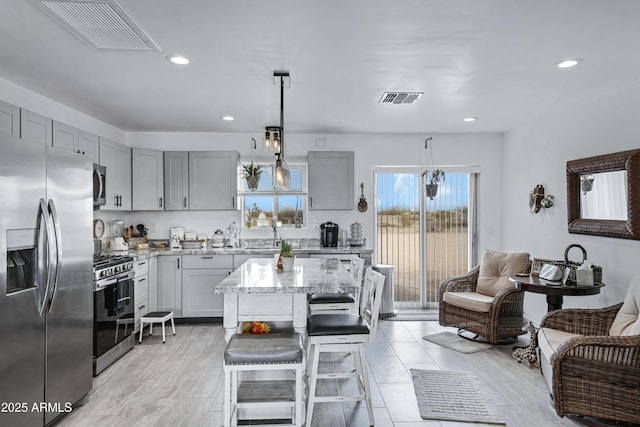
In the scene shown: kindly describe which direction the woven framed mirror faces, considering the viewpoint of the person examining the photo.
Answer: facing the viewer and to the left of the viewer

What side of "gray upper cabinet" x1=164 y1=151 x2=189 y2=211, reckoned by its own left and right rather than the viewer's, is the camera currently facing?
front

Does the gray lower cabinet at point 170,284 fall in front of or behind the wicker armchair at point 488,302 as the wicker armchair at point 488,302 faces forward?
in front

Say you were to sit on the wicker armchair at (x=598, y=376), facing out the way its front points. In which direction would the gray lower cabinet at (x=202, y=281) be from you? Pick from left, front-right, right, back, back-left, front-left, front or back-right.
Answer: front

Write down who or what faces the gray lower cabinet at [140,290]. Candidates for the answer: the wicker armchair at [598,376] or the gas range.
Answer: the wicker armchair

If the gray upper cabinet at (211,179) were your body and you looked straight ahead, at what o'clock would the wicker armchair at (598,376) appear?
The wicker armchair is roughly at 11 o'clock from the gray upper cabinet.

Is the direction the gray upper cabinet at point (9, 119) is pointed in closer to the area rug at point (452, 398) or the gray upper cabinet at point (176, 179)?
the area rug

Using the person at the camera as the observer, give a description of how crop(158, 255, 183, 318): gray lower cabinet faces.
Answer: facing the viewer

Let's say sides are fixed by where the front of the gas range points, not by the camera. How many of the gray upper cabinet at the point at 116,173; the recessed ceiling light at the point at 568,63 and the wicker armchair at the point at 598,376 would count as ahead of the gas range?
2

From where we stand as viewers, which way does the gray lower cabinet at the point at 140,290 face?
facing the viewer and to the right of the viewer

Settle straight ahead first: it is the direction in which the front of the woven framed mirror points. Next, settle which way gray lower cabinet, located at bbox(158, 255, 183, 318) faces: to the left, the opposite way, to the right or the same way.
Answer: to the left

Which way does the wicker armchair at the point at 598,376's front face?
to the viewer's left

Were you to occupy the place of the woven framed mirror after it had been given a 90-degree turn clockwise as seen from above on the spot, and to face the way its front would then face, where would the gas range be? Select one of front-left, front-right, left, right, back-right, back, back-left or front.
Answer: left

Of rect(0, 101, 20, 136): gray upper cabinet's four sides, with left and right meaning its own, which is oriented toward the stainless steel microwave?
left

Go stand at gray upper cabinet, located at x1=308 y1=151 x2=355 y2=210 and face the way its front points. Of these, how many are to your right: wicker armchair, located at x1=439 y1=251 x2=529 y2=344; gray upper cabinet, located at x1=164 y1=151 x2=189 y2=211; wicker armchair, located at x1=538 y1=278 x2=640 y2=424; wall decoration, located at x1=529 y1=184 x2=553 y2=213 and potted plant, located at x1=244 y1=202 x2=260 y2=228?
2

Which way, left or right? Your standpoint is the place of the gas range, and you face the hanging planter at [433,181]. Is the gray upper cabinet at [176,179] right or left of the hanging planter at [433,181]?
left

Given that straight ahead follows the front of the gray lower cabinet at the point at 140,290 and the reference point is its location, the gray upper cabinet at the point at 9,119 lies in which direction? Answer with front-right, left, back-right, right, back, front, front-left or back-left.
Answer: right

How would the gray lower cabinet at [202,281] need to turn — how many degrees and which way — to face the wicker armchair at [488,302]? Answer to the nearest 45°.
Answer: approximately 45° to its left

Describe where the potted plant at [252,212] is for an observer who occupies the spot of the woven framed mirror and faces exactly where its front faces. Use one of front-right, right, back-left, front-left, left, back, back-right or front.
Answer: front-right
